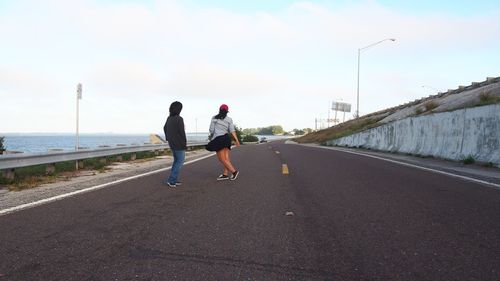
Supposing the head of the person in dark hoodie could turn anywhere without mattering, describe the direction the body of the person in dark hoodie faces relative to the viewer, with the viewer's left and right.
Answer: facing away from the viewer and to the right of the viewer

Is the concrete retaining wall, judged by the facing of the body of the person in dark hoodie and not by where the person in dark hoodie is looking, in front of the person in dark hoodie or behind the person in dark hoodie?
in front

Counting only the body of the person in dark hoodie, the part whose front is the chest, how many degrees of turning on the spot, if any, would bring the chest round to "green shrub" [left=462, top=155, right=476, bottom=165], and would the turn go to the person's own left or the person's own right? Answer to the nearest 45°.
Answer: approximately 45° to the person's own right

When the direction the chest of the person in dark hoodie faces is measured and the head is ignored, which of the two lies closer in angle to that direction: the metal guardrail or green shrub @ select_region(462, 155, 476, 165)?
the green shrub
